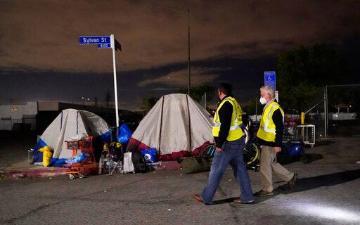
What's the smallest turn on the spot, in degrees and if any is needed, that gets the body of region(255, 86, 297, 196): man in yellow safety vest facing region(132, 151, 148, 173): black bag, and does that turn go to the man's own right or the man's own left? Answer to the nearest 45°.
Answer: approximately 45° to the man's own right

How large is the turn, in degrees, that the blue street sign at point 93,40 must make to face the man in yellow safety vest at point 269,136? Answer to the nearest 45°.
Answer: approximately 45° to its left

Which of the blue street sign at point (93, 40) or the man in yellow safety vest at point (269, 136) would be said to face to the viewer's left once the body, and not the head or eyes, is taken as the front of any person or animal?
the man in yellow safety vest

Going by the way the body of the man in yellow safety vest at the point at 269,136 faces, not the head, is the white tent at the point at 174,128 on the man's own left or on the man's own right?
on the man's own right

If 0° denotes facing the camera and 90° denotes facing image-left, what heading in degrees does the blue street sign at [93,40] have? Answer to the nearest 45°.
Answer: approximately 0°

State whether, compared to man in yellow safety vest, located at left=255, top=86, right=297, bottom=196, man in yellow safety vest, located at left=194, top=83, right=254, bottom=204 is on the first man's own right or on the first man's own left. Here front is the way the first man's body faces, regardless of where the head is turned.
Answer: on the first man's own left

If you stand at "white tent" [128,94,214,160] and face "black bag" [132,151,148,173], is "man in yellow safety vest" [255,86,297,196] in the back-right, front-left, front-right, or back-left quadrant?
front-left

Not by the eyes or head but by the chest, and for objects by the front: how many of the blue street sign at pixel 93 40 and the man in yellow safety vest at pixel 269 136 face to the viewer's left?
1

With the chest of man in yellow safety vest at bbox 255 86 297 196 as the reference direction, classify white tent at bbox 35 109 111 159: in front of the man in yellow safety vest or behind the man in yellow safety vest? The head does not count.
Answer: in front

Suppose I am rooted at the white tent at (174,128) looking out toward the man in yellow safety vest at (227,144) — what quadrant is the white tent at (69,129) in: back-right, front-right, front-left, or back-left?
back-right

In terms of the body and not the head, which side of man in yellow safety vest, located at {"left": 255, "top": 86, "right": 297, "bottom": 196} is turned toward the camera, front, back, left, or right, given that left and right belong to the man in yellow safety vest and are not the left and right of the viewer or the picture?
left
